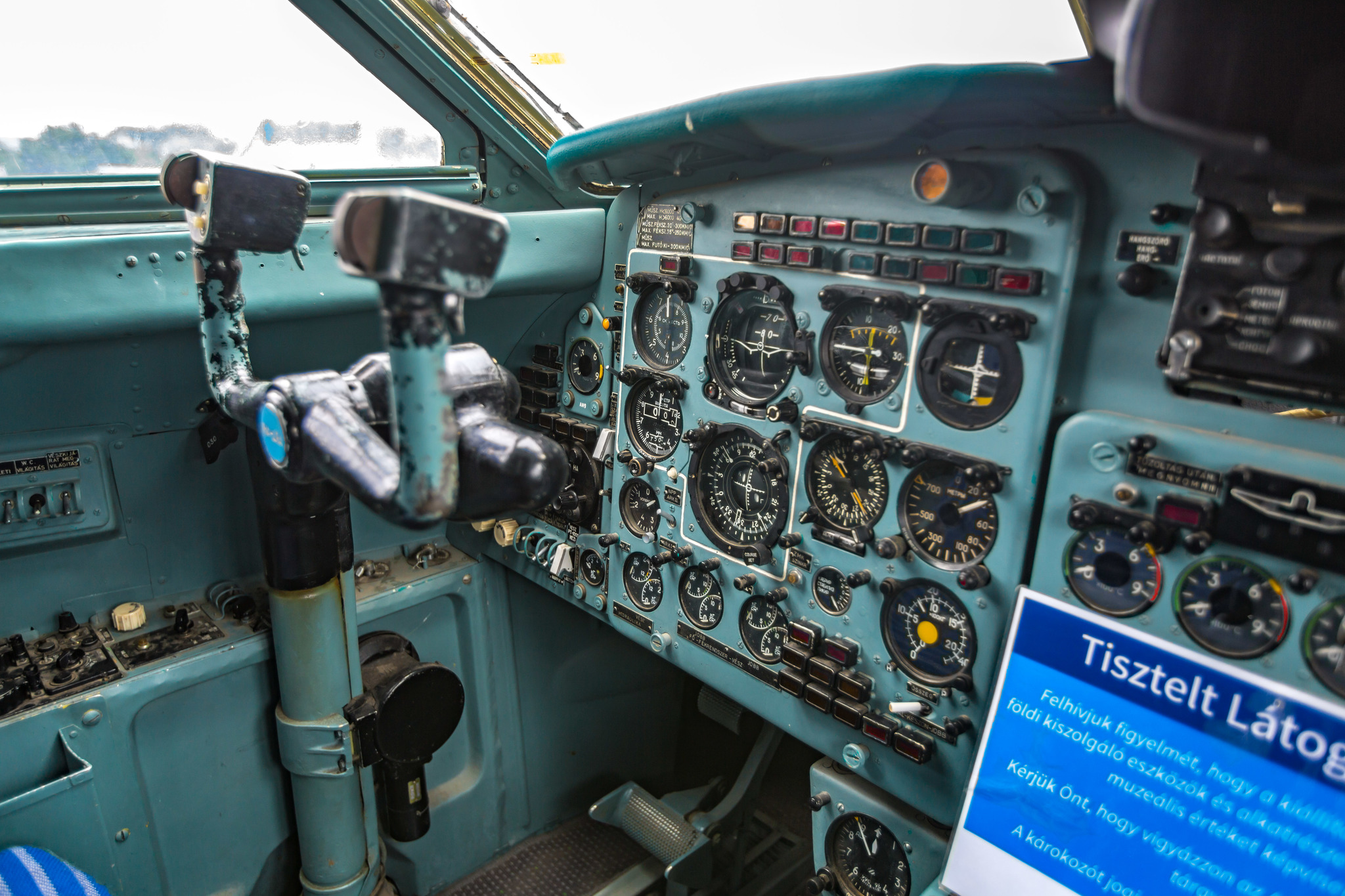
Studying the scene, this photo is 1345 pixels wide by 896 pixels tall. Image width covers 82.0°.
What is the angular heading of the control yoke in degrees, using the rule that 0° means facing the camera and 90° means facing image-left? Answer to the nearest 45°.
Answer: approximately 45°

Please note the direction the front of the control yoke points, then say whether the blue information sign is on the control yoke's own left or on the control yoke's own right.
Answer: on the control yoke's own left
